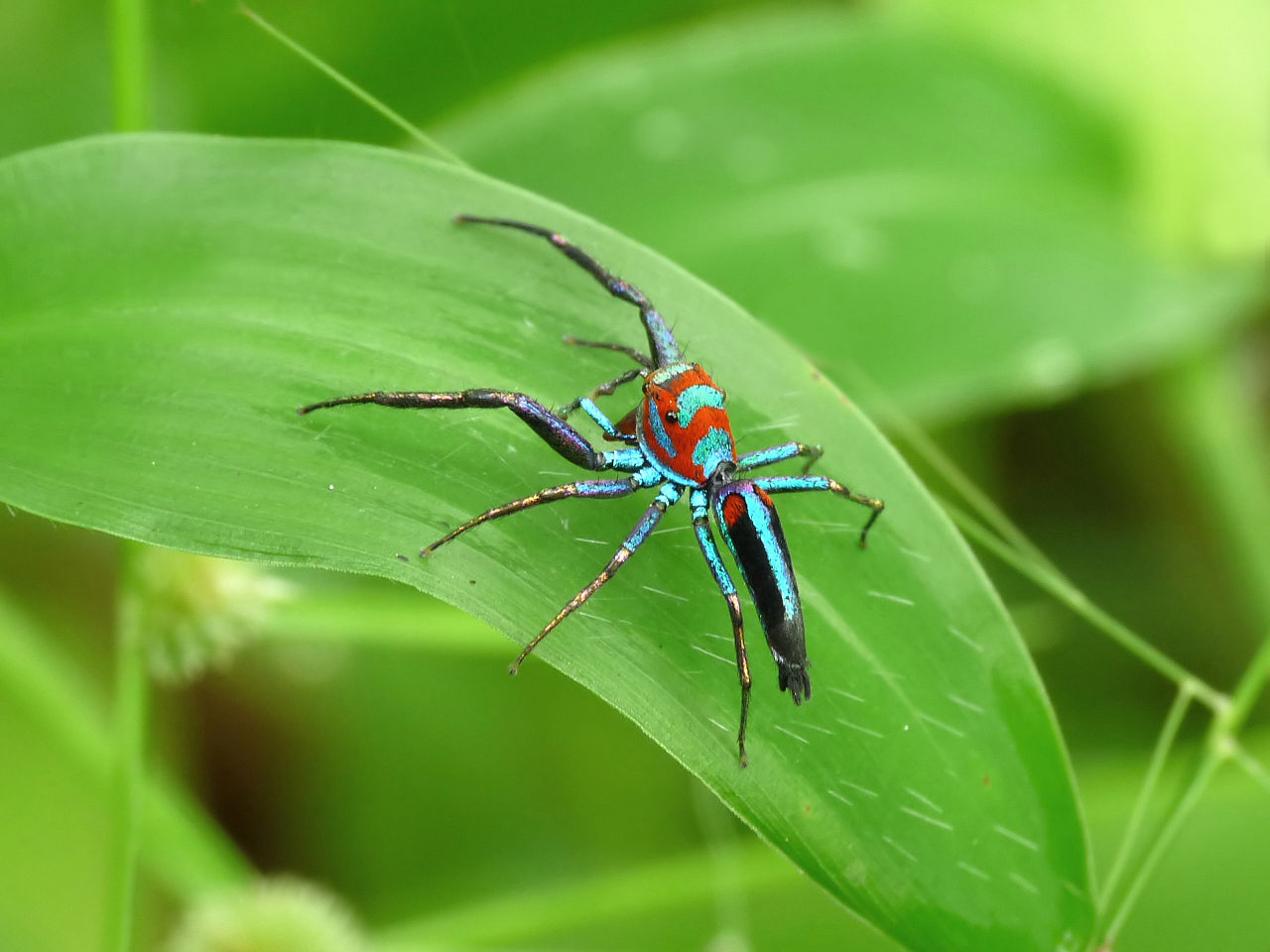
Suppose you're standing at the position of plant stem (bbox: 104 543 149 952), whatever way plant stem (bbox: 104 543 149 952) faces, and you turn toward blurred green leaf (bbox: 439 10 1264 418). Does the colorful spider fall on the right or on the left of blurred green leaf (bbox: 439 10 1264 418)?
right

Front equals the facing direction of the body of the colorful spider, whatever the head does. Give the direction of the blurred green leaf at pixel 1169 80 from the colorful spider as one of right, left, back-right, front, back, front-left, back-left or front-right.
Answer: right

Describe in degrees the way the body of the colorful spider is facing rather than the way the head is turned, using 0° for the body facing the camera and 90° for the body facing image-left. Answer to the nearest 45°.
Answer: approximately 135°

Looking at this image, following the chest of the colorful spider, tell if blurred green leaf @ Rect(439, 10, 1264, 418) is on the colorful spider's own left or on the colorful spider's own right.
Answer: on the colorful spider's own right
